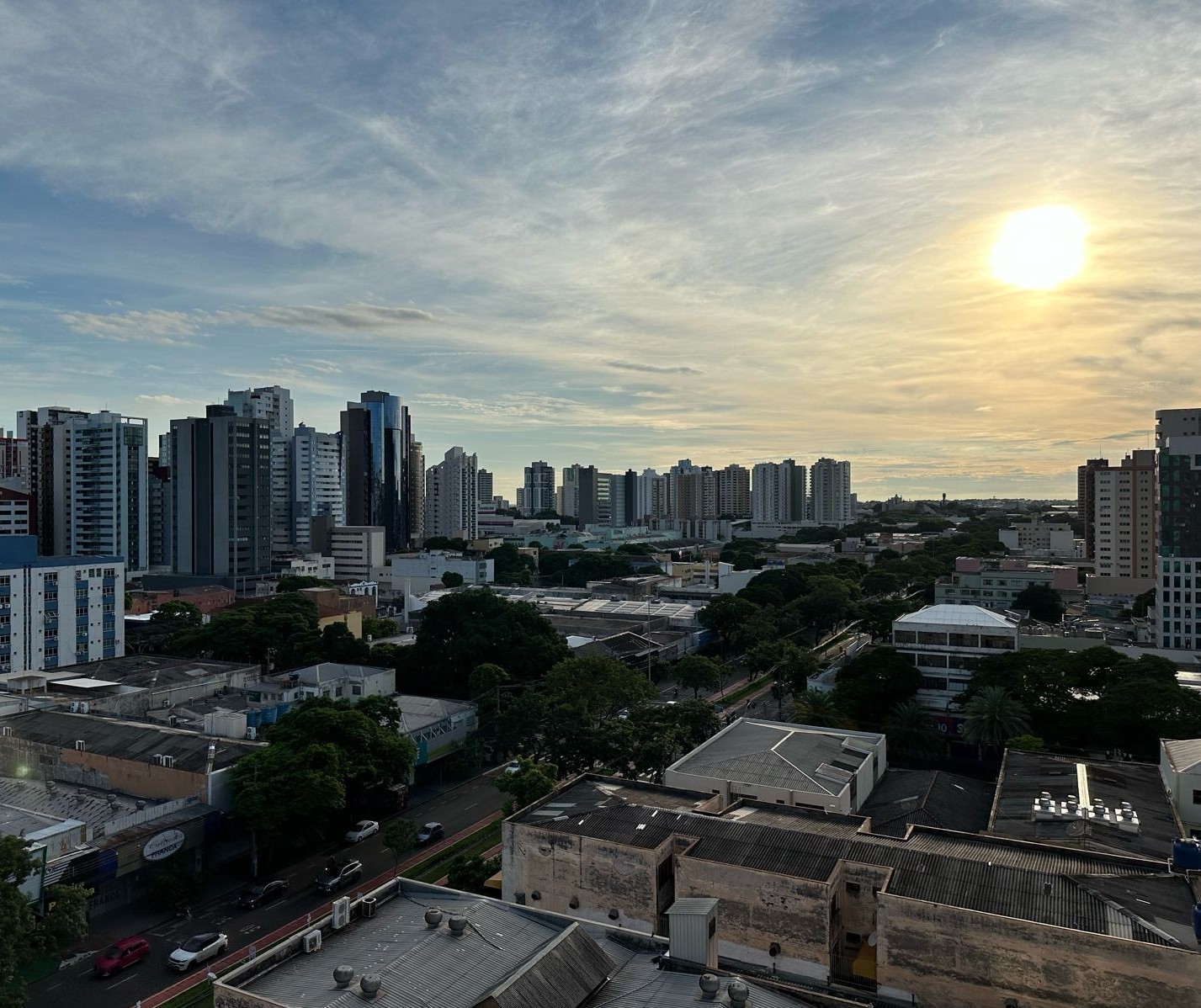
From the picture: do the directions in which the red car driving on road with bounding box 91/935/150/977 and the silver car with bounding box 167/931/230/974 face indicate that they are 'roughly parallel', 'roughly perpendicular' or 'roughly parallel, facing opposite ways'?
roughly parallel

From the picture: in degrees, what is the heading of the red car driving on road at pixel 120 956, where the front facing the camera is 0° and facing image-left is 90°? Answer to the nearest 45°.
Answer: approximately 45°

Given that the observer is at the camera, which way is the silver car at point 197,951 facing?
facing the viewer and to the left of the viewer

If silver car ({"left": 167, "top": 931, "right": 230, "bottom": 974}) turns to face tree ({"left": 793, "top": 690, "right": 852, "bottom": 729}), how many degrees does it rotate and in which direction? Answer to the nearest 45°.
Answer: approximately 135° to its left

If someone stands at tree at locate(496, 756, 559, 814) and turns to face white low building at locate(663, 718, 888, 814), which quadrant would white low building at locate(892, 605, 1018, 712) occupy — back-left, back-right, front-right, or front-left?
front-left

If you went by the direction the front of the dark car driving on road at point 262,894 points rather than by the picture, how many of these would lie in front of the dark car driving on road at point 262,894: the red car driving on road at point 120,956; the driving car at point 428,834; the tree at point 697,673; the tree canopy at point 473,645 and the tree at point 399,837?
1

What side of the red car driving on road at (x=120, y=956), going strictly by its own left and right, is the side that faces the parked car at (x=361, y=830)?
back

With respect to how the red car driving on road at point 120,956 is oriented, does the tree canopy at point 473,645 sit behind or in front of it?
behind

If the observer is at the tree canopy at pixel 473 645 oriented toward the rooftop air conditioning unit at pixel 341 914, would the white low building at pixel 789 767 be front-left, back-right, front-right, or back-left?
front-left

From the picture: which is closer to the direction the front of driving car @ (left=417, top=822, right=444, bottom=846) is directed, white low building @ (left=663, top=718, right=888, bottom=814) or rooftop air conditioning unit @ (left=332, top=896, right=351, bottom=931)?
the rooftop air conditioning unit
